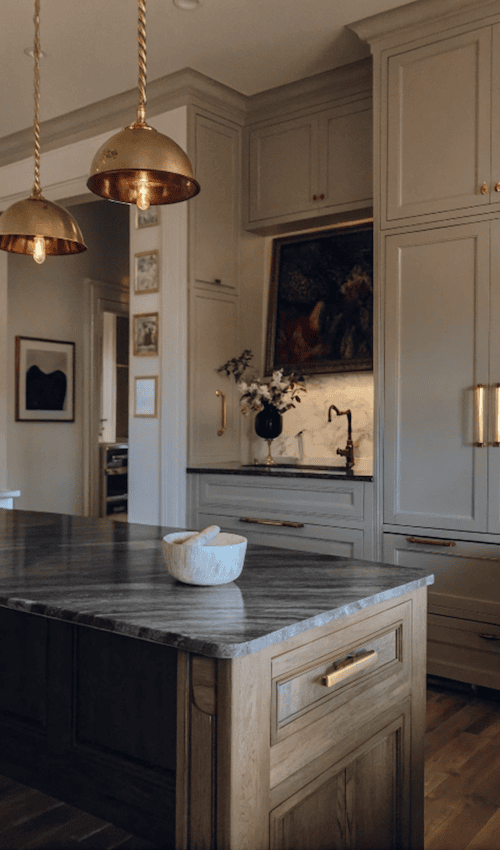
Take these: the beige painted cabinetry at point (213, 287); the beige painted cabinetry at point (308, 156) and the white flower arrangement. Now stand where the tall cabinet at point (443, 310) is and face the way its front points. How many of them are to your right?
3

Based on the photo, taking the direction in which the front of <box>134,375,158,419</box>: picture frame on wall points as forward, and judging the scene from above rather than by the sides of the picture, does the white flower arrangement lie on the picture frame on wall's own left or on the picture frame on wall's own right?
on the picture frame on wall's own left

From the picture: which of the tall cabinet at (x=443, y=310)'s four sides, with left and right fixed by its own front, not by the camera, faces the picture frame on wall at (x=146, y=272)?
right

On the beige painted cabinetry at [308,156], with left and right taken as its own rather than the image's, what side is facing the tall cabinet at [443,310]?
left

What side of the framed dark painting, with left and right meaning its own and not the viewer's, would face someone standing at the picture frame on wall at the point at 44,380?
right
